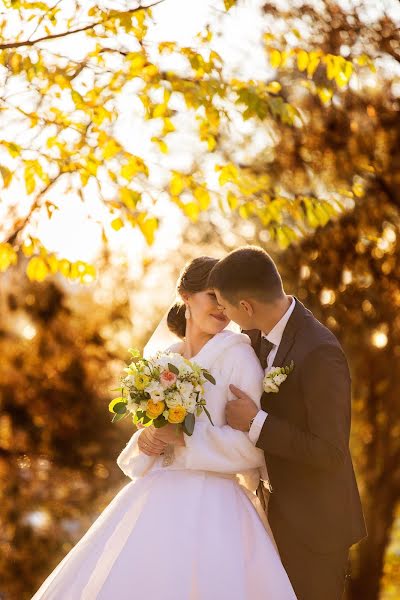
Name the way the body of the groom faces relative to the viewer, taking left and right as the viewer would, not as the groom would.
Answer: facing to the left of the viewer

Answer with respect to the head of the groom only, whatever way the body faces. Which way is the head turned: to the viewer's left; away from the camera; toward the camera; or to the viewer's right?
to the viewer's left

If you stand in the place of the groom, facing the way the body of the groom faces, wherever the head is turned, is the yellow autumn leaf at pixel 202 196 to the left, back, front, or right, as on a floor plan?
right

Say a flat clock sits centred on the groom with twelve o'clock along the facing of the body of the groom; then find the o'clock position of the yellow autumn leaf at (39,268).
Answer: The yellow autumn leaf is roughly at 2 o'clock from the groom.

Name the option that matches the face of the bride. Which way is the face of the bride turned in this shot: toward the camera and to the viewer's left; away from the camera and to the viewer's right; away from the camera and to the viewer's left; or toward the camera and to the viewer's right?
toward the camera and to the viewer's right

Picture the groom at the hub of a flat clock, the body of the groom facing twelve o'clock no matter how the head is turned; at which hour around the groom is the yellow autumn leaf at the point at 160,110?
The yellow autumn leaf is roughly at 3 o'clock from the groom.

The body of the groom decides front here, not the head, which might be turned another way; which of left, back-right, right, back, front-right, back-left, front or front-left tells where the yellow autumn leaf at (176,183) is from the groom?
right

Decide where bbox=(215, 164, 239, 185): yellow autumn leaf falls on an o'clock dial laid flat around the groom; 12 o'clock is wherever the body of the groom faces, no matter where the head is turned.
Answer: The yellow autumn leaf is roughly at 3 o'clock from the groom.

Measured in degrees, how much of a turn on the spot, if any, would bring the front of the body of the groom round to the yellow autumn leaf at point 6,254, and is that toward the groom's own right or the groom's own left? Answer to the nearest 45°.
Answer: approximately 45° to the groom's own right

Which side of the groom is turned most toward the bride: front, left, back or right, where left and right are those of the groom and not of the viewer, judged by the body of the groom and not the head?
front

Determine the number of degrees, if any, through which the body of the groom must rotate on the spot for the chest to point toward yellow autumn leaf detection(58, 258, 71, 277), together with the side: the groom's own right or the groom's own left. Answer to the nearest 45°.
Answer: approximately 45° to the groom's own right

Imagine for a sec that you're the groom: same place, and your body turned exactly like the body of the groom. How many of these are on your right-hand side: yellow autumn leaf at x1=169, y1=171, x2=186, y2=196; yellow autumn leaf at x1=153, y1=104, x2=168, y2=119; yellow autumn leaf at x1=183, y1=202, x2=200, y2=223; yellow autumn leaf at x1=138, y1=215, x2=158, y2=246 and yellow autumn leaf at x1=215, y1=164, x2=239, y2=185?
5

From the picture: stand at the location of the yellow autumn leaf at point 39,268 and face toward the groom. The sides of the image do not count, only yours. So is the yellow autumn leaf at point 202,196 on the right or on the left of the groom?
left

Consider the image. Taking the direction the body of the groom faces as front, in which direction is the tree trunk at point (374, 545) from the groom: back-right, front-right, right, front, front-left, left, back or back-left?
right

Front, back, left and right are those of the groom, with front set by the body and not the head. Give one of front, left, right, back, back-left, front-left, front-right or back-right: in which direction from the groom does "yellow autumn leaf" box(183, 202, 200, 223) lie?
right
